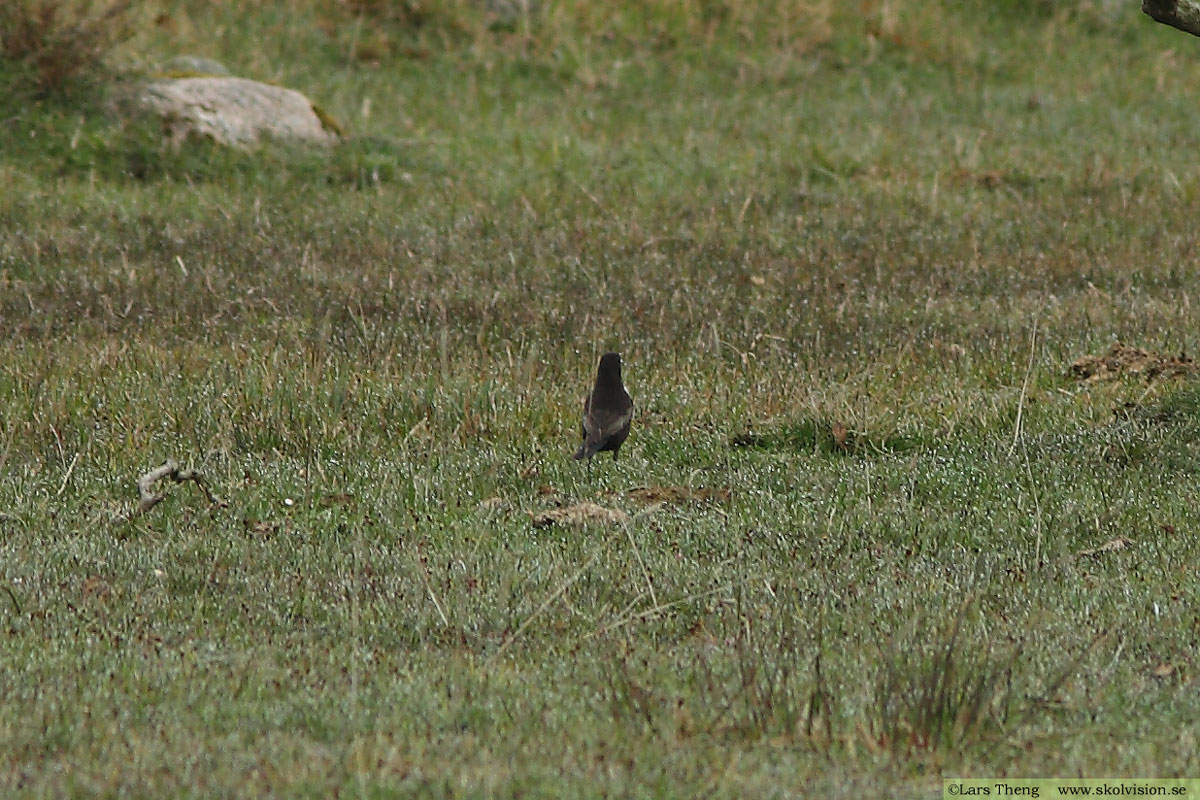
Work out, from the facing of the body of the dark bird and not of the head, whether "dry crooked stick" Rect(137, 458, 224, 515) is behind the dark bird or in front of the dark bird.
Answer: behind

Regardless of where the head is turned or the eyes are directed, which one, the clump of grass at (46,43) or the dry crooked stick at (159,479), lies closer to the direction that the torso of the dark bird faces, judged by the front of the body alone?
the clump of grass

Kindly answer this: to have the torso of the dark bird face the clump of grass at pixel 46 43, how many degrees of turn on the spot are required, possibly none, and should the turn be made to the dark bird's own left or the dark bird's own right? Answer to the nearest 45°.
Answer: approximately 90° to the dark bird's own left

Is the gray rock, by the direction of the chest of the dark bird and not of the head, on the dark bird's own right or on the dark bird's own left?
on the dark bird's own left

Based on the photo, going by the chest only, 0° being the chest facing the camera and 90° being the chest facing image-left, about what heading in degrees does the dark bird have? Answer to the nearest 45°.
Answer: approximately 225°

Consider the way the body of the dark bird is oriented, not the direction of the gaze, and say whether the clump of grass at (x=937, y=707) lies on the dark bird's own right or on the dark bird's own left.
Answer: on the dark bird's own right

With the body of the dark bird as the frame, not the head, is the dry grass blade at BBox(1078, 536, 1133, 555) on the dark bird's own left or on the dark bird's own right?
on the dark bird's own right
